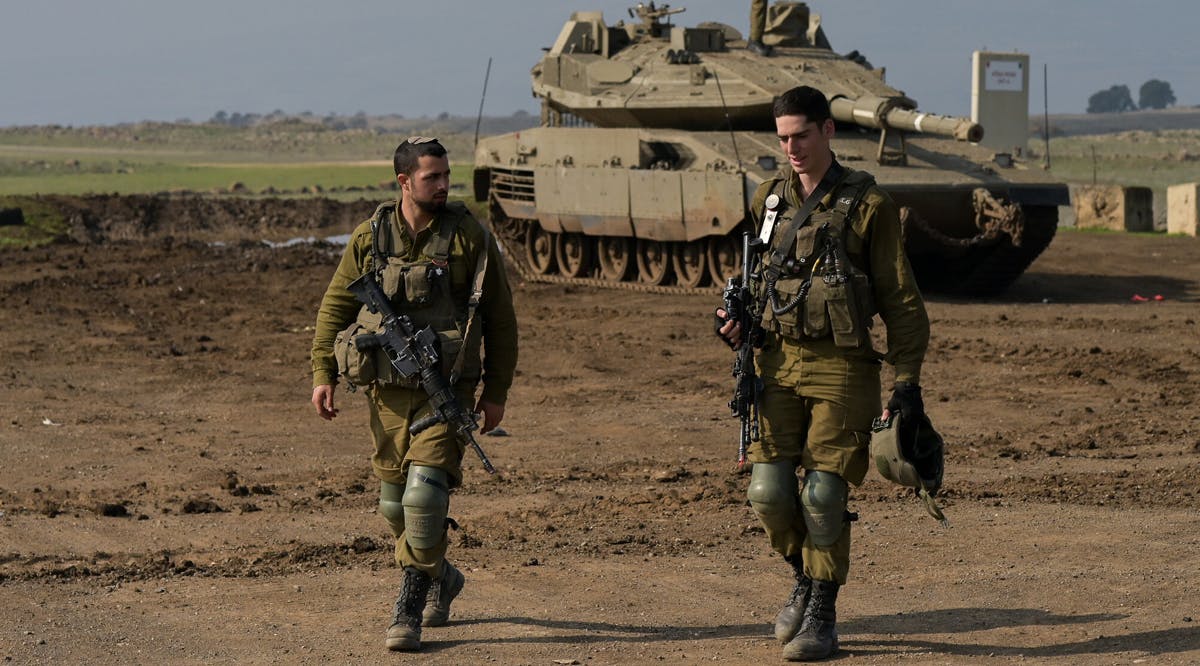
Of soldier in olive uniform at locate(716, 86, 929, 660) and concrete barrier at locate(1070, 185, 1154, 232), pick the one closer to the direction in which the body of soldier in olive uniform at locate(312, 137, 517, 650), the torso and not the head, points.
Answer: the soldier in olive uniform

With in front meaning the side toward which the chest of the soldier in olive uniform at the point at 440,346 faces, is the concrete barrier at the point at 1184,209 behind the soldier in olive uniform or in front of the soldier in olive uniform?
behind

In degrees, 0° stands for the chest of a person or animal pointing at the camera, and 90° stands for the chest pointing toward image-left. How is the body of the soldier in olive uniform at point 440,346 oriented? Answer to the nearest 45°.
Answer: approximately 0°

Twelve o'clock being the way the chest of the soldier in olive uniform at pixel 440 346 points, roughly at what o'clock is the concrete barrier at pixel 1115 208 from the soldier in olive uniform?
The concrete barrier is roughly at 7 o'clock from the soldier in olive uniform.

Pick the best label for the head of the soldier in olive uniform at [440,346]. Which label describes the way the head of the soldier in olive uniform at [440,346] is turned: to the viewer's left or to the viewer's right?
to the viewer's right

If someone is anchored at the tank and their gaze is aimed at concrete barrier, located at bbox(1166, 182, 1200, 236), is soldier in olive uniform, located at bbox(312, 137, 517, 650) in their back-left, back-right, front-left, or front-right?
back-right

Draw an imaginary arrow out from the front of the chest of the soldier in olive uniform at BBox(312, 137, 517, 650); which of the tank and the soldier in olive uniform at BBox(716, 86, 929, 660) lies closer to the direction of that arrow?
the soldier in olive uniform

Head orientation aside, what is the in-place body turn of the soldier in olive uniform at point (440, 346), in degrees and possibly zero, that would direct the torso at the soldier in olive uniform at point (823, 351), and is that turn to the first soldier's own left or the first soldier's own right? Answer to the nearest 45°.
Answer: approximately 90° to the first soldier's own left

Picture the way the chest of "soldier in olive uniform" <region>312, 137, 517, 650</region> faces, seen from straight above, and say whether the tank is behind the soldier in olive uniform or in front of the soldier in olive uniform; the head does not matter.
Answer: behind
